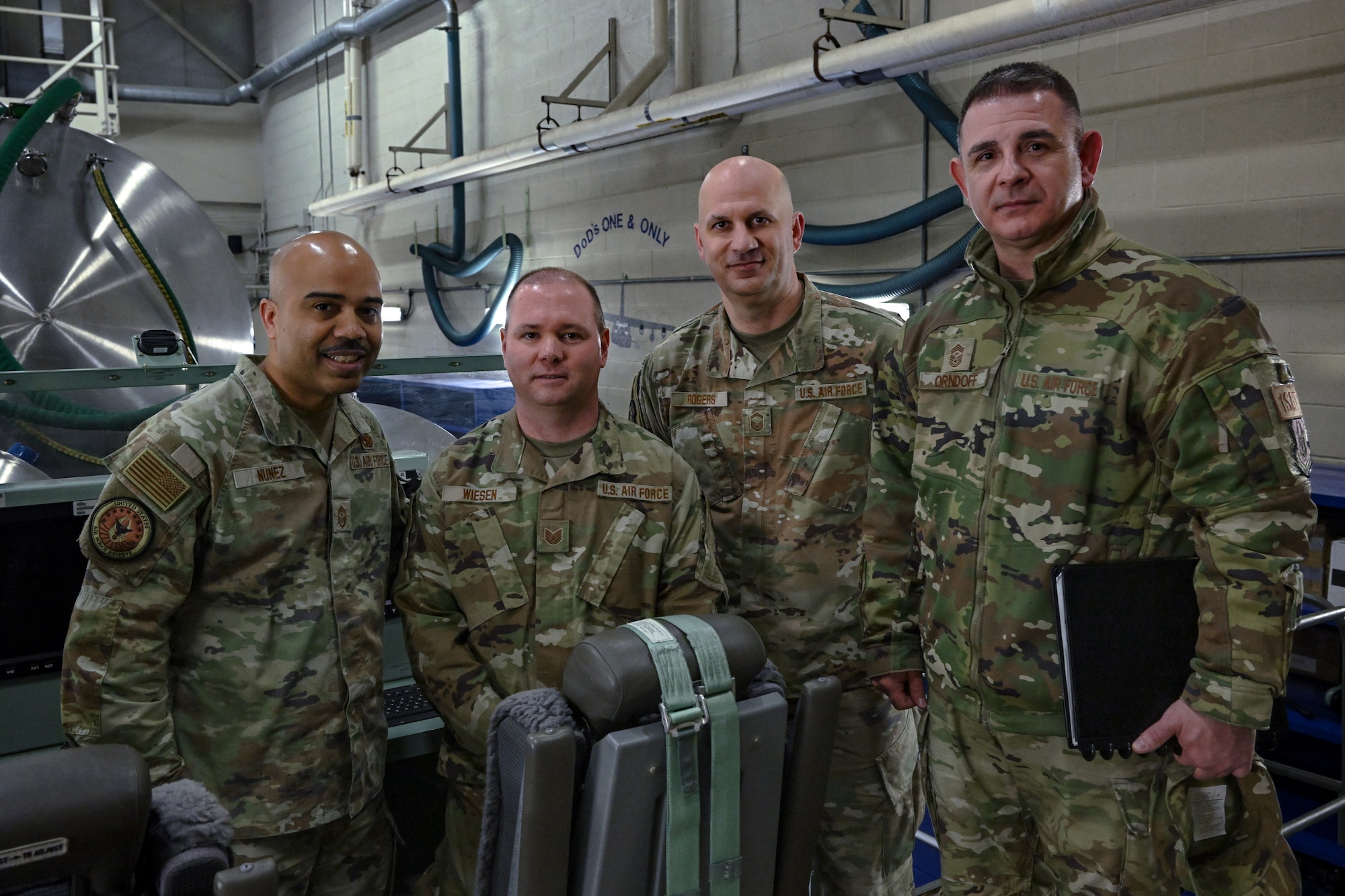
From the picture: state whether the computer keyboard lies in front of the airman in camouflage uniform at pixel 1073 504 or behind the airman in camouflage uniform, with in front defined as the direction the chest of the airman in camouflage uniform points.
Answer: in front

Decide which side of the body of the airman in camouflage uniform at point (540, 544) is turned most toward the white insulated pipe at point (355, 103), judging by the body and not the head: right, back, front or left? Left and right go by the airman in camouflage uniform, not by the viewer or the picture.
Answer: back

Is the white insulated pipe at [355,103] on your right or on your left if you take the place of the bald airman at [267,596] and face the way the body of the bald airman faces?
on your left

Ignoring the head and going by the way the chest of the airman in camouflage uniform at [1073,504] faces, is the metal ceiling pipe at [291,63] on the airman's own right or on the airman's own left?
on the airman's own right

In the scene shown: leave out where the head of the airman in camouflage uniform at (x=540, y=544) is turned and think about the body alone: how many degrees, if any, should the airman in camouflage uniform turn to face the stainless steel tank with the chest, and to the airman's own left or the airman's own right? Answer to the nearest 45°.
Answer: approximately 135° to the airman's own right

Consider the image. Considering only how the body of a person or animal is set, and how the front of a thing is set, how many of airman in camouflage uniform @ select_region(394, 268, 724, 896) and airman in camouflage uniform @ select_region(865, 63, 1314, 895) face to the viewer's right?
0

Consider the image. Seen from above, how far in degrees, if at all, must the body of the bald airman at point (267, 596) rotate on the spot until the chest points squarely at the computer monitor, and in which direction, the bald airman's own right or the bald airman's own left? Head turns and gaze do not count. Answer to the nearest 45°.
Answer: approximately 180°

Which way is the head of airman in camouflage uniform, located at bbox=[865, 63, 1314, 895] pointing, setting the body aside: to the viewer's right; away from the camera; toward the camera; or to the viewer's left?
toward the camera

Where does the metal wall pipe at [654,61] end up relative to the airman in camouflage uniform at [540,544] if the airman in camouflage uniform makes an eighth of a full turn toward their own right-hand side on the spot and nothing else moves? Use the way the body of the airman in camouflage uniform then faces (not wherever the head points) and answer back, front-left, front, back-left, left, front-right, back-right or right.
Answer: back-right

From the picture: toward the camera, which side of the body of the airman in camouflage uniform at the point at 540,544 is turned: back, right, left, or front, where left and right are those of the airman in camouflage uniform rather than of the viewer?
front

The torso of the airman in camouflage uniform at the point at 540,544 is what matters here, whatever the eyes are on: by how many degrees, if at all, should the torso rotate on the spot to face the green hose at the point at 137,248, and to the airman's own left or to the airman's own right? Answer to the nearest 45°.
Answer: approximately 135° to the airman's own right

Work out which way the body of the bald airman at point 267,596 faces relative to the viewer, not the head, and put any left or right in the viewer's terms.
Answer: facing the viewer and to the right of the viewer

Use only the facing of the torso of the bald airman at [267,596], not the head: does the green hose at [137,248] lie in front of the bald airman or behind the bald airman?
behind

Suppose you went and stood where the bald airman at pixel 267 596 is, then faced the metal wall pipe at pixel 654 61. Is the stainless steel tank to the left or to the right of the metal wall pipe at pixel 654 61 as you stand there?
left

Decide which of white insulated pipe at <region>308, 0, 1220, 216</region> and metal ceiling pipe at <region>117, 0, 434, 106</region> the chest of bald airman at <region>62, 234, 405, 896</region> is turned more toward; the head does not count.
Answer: the white insulated pipe

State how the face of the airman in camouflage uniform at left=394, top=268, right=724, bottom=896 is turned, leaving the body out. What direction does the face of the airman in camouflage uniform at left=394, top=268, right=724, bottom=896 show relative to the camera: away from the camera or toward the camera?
toward the camera
